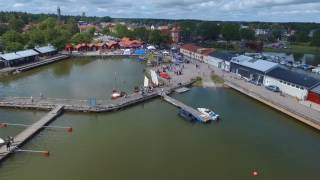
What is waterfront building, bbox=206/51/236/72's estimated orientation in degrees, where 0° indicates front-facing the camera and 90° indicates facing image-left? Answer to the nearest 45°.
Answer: approximately 45°

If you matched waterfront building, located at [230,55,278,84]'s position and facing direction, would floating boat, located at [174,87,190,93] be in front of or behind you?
in front

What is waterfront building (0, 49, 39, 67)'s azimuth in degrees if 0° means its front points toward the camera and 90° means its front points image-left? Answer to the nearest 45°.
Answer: approximately 315°

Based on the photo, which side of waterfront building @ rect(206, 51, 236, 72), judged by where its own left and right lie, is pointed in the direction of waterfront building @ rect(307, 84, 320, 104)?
left

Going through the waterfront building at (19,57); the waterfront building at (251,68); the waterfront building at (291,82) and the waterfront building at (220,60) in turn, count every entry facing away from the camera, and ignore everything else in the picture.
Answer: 0

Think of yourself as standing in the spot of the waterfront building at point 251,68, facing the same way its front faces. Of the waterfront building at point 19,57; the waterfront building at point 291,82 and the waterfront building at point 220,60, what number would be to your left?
1

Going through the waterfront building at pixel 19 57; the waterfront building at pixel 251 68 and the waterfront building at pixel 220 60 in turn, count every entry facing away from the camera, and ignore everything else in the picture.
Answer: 0

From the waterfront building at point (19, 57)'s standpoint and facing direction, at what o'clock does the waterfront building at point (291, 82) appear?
the waterfront building at point (291, 82) is roughly at 12 o'clock from the waterfront building at point (19, 57).

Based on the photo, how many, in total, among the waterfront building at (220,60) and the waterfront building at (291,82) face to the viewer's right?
0

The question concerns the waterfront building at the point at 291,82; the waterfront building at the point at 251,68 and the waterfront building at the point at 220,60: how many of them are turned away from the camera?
0

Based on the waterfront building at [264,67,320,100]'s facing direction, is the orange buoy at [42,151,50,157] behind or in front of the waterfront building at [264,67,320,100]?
in front

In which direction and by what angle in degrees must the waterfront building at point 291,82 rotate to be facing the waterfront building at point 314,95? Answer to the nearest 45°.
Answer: approximately 90° to its left

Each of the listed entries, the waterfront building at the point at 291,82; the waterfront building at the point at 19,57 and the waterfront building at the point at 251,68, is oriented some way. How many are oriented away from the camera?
0

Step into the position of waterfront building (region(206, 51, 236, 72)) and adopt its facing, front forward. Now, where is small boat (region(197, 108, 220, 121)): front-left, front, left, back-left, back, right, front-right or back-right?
front-left

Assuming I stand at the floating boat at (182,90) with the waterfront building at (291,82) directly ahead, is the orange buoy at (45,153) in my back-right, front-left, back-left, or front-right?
back-right

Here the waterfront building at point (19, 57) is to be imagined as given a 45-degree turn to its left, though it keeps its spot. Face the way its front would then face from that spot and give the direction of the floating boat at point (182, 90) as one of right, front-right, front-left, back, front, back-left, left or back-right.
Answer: front-right

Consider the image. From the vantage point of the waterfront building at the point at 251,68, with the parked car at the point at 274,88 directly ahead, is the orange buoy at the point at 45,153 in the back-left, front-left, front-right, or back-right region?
front-right
